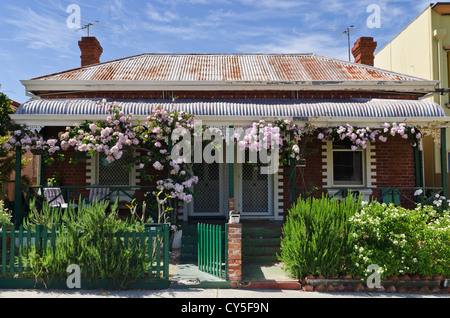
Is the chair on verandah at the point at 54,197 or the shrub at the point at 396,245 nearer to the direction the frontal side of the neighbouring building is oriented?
the shrub

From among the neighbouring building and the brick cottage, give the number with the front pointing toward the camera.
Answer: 2

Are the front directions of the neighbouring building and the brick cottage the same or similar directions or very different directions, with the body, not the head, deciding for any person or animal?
same or similar directions

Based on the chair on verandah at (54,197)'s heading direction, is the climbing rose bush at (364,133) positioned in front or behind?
in front

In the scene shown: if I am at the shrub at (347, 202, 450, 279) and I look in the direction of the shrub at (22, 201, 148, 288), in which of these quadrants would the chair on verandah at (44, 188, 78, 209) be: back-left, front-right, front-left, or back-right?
front-right

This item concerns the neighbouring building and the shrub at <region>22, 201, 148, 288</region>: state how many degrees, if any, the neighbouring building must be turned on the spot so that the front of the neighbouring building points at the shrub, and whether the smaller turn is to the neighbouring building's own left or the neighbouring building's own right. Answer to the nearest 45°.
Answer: approximately 45° to the neighbouring building's own right

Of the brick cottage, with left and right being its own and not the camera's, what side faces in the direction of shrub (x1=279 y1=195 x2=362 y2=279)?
front

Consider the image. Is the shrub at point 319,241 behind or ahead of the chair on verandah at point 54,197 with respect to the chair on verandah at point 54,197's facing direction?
ahead

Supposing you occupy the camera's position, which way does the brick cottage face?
facing the viewer

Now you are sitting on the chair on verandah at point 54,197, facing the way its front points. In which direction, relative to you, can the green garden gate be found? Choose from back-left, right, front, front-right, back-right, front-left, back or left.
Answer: front

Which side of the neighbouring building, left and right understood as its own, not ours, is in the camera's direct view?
front

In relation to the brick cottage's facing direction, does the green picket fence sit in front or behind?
in front

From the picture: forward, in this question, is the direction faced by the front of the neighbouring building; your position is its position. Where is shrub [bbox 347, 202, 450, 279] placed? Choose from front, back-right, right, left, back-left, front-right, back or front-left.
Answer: front
